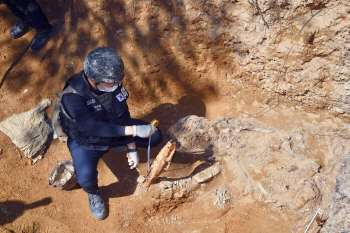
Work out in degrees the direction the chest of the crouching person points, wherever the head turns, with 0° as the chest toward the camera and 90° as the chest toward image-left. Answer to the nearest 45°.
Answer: approximately 315°

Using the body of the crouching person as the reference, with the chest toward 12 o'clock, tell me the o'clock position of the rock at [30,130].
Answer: The rock is roughly at 6 o'clock from the crouching person.

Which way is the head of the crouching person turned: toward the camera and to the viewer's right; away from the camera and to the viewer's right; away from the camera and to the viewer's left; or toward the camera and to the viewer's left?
toward the camera and to the viewer's right

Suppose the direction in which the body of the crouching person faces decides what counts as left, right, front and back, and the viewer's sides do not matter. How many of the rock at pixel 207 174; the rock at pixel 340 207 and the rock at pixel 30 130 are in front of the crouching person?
2

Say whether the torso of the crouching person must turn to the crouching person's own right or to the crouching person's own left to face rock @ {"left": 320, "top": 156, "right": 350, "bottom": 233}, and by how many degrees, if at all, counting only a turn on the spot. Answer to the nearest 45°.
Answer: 0° — they already face it
